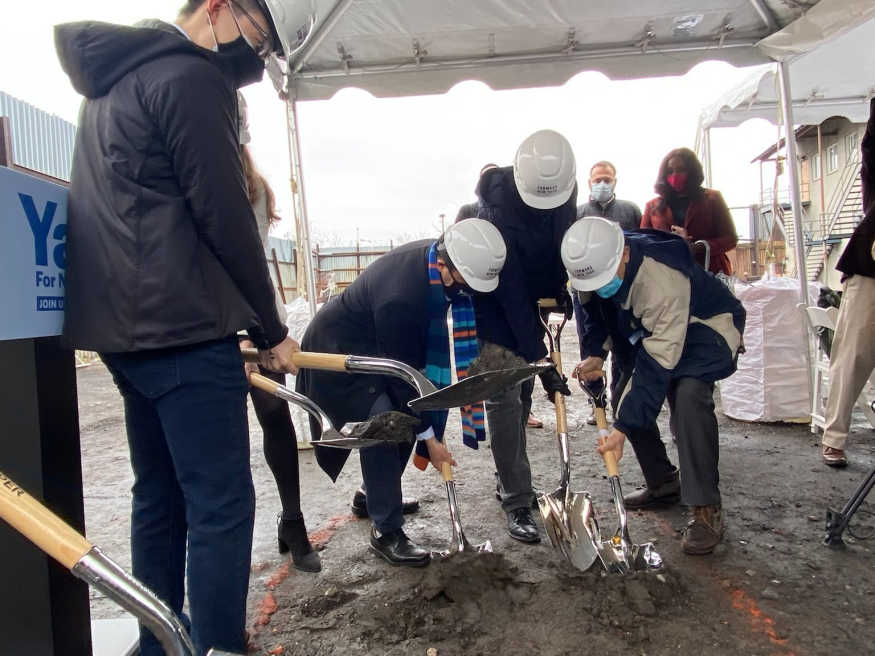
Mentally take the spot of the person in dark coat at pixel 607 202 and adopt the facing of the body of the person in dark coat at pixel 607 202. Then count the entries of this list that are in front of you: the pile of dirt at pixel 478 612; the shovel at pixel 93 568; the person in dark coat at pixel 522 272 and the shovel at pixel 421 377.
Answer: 4

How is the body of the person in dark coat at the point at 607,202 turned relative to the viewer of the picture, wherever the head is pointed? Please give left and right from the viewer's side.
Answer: facing the viewer

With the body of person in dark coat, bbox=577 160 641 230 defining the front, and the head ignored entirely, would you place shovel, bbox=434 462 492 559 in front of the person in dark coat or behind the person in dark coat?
in front

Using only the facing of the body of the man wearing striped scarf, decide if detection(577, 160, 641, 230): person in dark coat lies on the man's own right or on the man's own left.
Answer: on the man's own left

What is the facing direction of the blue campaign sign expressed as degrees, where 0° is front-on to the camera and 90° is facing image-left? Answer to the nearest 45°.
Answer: approximately 315°

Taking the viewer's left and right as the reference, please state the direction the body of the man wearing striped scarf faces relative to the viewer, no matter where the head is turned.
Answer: facing the viewer and to the right of the viewer

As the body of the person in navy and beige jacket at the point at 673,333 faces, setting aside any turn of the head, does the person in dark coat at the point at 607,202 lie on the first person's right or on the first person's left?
on the first person's right

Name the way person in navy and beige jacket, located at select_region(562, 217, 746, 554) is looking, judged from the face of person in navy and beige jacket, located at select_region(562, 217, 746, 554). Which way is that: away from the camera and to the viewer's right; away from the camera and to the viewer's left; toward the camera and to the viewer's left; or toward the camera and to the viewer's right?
toward the camera and to the viewer's left

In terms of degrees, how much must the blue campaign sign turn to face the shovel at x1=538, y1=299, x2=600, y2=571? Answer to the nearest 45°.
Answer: approximately 45° to its left

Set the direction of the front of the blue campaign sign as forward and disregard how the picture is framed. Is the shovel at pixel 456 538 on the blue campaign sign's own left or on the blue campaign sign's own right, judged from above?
on the blue campaign sign's own left

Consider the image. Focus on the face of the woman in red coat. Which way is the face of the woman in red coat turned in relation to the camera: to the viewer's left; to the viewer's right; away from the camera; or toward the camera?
toward the camera

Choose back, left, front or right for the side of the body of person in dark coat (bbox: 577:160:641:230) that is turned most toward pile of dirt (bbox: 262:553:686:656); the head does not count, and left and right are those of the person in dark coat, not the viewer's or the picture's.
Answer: front

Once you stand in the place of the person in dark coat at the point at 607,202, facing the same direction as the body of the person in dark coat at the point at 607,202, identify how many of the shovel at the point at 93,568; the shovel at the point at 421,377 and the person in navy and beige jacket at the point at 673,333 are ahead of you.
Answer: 3

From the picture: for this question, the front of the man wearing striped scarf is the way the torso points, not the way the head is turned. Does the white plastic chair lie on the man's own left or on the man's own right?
on the man's own left

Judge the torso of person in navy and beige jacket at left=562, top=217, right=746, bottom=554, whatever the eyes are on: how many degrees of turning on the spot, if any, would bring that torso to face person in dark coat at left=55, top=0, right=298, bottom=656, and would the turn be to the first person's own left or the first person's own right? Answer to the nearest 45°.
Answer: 0° — they already face them
